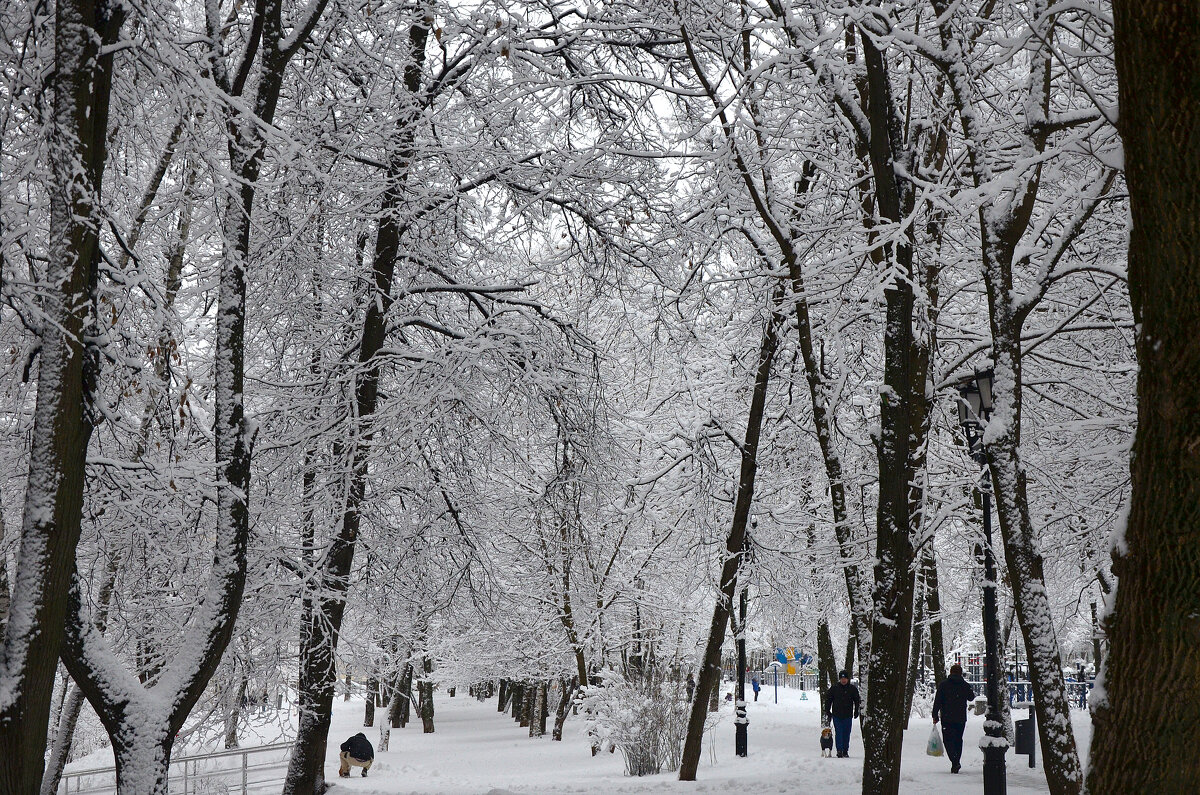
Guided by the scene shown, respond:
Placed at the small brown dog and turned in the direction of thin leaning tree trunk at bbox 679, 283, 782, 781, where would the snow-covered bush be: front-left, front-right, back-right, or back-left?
front-right

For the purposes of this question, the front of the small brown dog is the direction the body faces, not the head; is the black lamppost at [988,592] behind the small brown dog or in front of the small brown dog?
in front

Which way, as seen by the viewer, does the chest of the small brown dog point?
toward the camera

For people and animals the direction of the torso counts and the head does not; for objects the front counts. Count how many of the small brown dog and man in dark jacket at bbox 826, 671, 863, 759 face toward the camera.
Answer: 2

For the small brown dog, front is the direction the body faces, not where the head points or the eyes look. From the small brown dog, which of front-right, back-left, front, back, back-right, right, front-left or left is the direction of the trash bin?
front-left

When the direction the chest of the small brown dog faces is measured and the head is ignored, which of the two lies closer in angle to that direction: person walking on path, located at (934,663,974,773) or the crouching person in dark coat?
the person walking on path

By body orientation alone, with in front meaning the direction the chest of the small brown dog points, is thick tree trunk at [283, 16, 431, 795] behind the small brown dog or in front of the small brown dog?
in front

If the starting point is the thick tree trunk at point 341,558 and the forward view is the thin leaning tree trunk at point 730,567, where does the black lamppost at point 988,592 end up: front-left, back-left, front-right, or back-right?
front-right

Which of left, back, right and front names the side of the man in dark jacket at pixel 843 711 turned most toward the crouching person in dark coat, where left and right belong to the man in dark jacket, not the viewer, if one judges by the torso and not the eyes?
right

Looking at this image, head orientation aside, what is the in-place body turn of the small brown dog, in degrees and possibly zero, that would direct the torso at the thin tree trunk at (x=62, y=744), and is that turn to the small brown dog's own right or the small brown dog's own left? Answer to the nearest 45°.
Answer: approximately 45° to the small brown dog's own right

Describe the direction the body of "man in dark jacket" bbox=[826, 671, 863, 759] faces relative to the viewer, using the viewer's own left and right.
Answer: facing the viewer

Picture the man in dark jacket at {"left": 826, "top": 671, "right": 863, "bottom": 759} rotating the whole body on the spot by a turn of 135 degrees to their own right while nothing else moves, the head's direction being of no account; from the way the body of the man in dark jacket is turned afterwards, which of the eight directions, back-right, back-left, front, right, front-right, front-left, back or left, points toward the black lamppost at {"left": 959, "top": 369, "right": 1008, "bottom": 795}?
back-left
